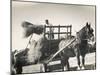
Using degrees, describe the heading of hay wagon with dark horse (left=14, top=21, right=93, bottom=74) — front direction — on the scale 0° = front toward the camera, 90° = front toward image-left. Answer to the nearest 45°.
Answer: approximately 270°
